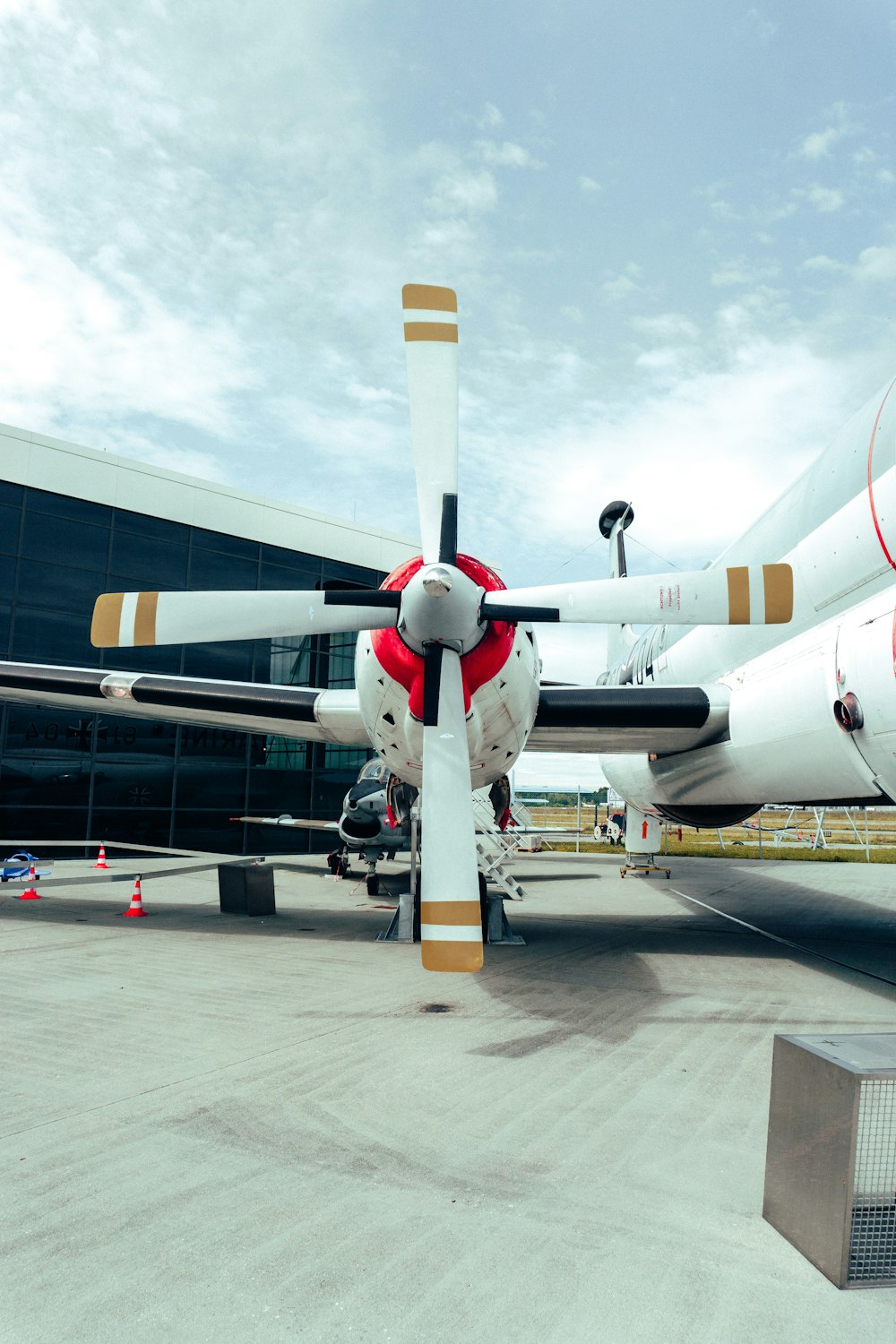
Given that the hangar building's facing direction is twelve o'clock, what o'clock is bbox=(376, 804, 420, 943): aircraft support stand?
The aircraft support stand is roughly at 1 o'clock from the hangar building.

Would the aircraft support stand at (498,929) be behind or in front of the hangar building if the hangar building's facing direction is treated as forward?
in front

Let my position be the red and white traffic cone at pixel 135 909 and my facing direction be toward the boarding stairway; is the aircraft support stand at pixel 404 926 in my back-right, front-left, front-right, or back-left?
front-right

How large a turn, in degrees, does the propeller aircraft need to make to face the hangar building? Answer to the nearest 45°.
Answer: approximately 135° to its right

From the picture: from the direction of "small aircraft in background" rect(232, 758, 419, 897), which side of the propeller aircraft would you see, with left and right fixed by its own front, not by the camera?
back

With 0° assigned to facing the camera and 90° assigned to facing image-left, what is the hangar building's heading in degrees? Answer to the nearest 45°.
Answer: approximately 315°

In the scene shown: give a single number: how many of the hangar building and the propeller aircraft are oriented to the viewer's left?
0

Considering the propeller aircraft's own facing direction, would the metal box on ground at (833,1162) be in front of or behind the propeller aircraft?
in front

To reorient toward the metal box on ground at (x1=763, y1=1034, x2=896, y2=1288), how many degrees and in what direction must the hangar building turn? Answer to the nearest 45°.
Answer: approximately 45° to its right

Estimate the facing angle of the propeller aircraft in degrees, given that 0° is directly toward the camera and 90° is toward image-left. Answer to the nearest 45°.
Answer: approximately 0°

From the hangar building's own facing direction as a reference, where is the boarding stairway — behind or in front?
in front

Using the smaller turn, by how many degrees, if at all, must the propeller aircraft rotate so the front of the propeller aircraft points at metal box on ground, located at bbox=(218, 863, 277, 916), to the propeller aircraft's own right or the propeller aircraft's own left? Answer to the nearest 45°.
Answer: approximately 135° to the propeller aircraft's own right
